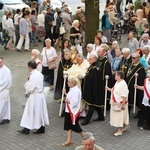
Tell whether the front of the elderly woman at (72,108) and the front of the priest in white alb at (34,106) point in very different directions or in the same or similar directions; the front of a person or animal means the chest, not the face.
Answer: same or similar directions

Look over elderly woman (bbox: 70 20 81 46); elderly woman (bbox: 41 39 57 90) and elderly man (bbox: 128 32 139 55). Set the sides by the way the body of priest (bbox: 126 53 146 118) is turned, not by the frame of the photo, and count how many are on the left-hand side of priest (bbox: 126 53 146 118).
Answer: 0

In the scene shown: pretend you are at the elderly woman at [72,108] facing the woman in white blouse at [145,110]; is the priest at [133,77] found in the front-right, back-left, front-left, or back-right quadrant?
front-left

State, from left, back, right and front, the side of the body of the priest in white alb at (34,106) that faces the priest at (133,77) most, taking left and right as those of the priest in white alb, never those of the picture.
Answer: back

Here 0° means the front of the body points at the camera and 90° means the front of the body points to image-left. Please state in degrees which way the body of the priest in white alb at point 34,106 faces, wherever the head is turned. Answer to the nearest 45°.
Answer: approximately 90°

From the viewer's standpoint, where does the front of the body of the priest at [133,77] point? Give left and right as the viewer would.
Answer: facing the viewer and to the left of the viewer
